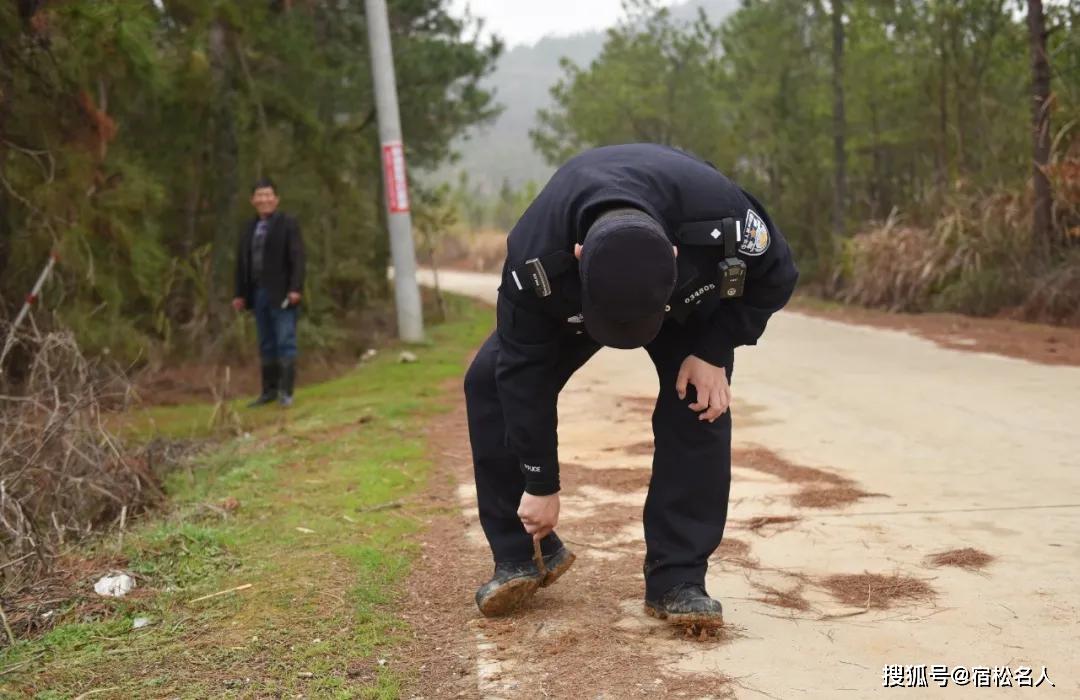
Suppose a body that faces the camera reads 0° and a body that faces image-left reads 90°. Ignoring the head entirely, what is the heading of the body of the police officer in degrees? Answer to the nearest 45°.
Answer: approximately 0°

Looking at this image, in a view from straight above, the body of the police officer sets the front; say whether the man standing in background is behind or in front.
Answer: behind

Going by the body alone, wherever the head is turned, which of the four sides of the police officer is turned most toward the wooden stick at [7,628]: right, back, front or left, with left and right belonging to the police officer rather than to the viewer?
right

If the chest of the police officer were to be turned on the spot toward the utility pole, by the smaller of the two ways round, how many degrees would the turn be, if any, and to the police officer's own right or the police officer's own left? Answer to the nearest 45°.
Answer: approximately 180°

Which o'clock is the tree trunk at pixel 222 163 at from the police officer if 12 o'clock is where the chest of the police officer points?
The tree trunk is roughly at 5 o'clock from the police officer.

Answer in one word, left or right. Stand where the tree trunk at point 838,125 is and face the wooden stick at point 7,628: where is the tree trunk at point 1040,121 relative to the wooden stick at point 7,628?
left

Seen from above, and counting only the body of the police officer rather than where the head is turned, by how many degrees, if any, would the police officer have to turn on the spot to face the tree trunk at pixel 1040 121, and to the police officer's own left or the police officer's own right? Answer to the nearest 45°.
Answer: approximately 135° to the police officer's own left

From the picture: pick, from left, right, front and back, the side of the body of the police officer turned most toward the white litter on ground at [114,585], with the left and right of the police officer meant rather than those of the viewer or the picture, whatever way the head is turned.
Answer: right

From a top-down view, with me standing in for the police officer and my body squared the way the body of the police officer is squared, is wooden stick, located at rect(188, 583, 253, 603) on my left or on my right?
on my right
